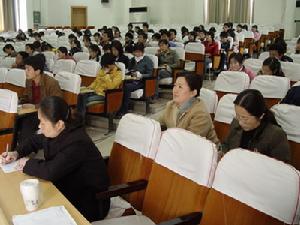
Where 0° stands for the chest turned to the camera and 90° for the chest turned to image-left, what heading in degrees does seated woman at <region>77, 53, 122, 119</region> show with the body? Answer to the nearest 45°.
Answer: approximately 45°

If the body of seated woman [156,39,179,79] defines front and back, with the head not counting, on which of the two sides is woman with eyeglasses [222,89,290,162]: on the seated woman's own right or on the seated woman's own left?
on the seated woman's own left

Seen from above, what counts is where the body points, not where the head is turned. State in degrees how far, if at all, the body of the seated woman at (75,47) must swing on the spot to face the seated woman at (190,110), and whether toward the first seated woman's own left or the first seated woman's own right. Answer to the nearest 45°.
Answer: approximately 45° to the first seated woman's own left

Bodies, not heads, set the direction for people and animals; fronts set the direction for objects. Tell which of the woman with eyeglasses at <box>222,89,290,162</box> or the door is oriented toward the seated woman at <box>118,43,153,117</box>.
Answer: the door

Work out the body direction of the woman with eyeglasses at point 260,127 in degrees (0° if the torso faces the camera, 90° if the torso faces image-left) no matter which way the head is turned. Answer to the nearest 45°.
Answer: approximately 45°

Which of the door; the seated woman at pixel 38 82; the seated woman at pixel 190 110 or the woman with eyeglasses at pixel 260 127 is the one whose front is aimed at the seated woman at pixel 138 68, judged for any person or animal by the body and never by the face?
the door

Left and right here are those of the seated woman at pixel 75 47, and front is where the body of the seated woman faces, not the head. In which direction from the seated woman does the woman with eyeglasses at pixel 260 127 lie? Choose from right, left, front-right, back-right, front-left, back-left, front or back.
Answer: front-left

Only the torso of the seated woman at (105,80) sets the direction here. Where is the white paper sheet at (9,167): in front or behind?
in front

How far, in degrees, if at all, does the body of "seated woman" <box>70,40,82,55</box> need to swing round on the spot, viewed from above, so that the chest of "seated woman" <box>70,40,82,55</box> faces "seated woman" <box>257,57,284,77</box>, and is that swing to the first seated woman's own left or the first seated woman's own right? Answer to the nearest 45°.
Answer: approximately 90° to the first seated woman's own left
